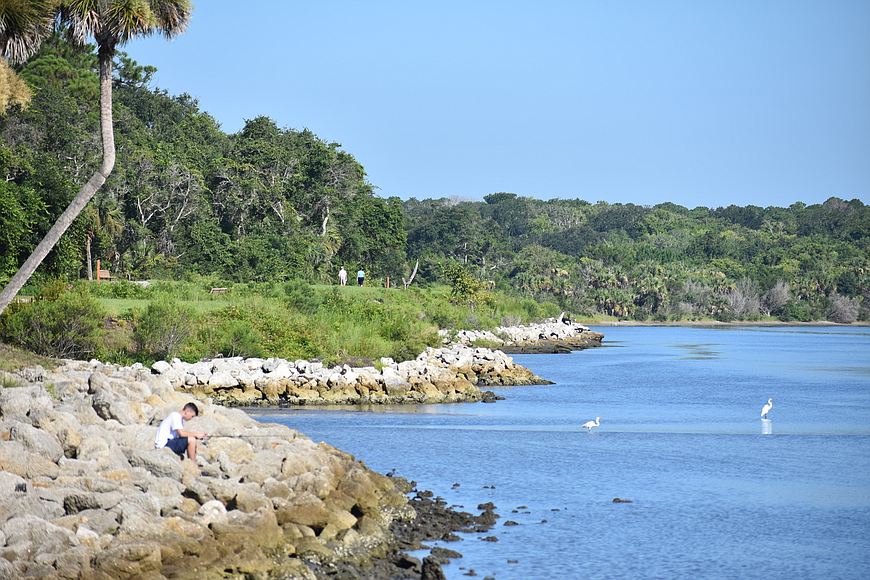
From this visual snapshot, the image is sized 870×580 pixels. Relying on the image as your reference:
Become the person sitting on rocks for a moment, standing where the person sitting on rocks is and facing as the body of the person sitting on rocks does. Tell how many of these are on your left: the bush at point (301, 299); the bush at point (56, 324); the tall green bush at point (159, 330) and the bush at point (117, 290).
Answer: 4

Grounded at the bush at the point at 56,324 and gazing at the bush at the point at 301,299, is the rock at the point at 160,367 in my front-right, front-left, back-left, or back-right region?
front-right

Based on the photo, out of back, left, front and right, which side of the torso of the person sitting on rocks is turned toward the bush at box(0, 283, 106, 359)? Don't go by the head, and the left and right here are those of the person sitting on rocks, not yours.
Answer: left

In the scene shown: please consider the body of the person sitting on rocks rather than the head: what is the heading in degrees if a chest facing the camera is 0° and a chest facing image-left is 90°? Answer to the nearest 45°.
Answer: approximately 270°

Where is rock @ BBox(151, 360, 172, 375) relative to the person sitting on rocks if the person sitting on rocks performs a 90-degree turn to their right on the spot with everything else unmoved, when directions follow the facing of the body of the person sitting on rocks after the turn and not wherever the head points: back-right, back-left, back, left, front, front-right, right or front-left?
back

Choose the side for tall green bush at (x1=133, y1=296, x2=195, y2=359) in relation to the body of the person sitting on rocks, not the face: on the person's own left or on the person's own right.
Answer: on the person's own left

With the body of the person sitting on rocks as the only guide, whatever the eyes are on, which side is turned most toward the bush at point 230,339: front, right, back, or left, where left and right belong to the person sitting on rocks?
left

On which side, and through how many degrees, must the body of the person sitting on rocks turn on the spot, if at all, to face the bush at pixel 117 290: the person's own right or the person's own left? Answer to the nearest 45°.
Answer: approximately 90° to the person's own left

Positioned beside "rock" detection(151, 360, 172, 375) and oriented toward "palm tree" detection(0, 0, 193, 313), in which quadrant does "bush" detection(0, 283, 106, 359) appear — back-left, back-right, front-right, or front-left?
front-left

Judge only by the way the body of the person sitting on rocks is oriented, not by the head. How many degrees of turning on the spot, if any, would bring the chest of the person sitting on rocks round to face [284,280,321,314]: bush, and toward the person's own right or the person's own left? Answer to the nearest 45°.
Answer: approximately 90° to the person's own left
